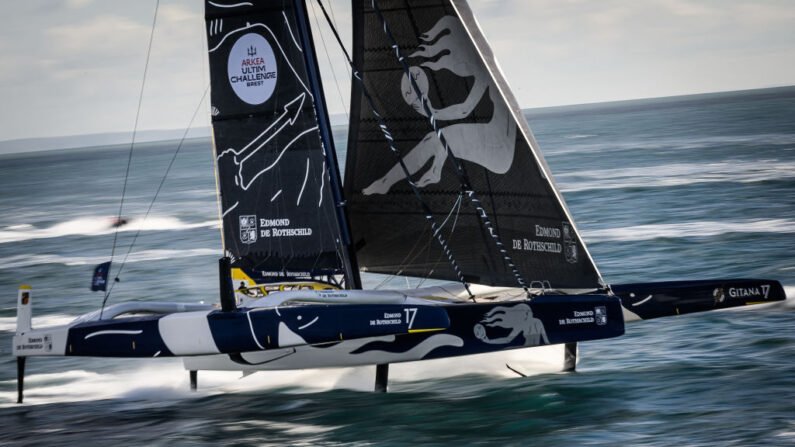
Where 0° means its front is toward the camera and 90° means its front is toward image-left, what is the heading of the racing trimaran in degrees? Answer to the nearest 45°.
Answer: approximately 315°
